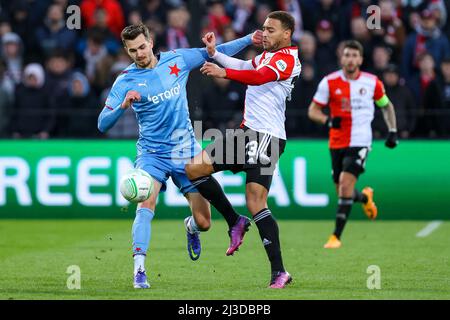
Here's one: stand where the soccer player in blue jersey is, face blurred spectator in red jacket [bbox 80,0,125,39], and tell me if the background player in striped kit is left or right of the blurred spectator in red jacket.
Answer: right

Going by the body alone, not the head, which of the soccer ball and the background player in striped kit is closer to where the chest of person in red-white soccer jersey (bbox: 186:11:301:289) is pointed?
the soccer ball

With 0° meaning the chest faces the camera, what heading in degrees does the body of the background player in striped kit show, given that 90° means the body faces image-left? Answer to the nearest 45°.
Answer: approximately 0°

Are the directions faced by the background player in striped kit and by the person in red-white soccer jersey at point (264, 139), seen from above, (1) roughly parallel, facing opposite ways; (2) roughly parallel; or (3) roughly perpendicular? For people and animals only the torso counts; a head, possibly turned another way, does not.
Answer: roughly perpendicular

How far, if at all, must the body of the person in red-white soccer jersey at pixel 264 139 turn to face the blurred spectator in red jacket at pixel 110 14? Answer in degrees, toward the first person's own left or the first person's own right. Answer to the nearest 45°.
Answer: approximately 90° to the first person's own right

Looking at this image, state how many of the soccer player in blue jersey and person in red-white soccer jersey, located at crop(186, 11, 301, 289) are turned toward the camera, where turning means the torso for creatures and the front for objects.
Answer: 1

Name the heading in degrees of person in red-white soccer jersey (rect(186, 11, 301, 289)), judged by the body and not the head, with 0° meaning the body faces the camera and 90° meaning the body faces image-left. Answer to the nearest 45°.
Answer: approximately 90°

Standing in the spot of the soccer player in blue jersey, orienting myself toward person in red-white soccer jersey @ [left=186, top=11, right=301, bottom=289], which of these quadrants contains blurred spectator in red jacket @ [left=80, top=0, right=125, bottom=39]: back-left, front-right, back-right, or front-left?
back-left
